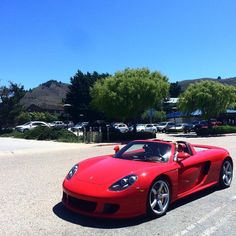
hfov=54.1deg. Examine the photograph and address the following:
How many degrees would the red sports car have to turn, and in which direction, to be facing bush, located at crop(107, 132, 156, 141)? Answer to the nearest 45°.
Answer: approximately 135° to its right

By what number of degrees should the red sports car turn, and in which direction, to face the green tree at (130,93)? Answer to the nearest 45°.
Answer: approximately 135° to its right

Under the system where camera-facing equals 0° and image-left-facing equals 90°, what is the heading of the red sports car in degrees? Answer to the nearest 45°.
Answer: approximately 45°

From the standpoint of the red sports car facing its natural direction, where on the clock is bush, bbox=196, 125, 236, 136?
The bush is roughly at 5 o'clock from the red sports car.

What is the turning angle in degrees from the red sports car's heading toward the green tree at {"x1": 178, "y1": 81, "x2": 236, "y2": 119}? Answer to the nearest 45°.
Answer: approximately 135° to its right
